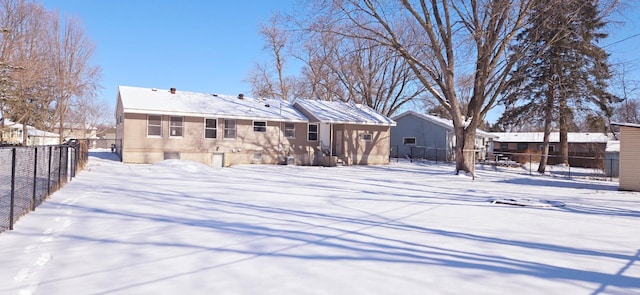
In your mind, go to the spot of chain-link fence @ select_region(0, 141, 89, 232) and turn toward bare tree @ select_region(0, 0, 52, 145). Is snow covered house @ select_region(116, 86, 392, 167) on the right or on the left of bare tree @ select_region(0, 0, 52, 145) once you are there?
right

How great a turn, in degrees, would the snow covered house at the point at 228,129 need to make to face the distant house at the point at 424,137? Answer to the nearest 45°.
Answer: approximately 45° to its right

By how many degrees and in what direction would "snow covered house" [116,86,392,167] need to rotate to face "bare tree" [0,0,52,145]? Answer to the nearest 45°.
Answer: approximately 45° to its left

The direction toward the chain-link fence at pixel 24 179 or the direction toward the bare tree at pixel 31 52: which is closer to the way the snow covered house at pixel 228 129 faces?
the bare tree

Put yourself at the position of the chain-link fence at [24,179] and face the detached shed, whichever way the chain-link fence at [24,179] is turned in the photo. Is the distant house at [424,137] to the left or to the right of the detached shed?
left

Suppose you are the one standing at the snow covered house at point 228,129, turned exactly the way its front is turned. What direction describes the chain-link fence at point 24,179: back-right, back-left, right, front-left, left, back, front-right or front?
back

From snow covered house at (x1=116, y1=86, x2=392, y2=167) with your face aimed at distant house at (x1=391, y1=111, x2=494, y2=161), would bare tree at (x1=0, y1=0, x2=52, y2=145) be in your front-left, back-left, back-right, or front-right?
back-left

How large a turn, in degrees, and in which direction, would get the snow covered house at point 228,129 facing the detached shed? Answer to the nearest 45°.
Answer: approximately 135° to its right

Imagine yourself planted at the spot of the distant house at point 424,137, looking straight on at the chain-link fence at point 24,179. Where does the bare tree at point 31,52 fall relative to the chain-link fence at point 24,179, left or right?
right

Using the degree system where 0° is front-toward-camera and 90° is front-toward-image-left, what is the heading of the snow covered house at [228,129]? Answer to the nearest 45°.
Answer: approximately 180°

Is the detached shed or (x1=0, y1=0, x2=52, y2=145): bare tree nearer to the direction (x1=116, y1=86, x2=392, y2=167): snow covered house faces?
the bare tree
